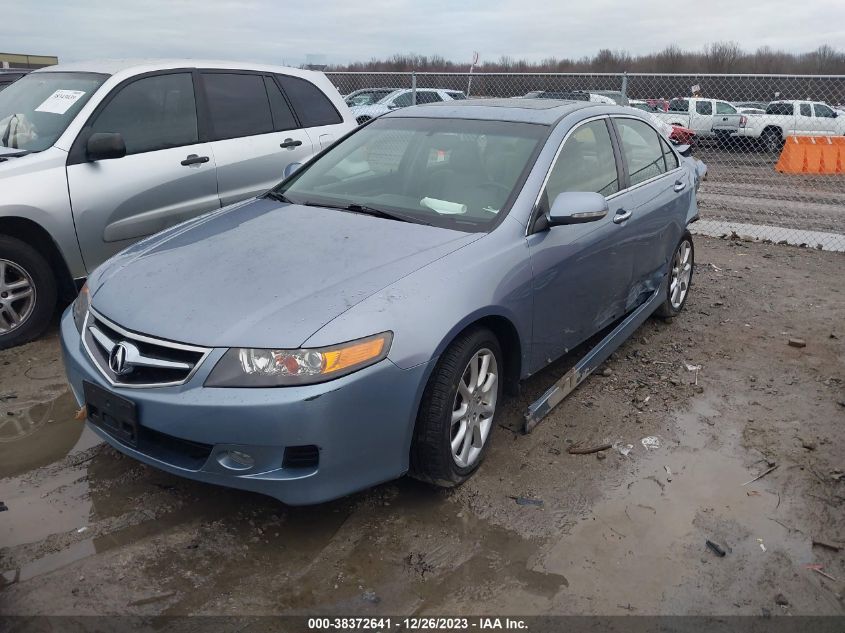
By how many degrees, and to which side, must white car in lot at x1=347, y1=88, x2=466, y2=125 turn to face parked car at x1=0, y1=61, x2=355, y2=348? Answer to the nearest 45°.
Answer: approximately 45° to its left

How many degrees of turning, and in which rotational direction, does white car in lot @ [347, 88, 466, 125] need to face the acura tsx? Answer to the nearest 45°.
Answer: approximately 45° to its left

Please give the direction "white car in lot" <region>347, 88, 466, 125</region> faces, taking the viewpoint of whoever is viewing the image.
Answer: facing the viewer and to the left of the viewer

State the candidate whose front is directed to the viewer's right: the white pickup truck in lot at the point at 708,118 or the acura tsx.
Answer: the white pickup truck in lot

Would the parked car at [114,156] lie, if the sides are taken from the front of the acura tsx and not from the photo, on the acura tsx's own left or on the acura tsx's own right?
on the acura tsx's own right

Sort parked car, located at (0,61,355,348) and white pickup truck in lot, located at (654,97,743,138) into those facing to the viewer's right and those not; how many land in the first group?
1

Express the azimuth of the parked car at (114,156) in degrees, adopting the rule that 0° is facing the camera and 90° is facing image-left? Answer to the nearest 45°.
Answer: approximately 45°

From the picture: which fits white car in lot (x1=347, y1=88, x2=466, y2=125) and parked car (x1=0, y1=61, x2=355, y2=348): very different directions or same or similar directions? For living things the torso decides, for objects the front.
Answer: same or similar directions

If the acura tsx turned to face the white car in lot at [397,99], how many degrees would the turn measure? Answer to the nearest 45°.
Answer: approximately 135° to its right

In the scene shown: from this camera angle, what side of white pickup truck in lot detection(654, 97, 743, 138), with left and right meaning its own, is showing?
right

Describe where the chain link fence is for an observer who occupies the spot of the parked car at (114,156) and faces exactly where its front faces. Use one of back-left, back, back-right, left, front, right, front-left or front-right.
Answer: back

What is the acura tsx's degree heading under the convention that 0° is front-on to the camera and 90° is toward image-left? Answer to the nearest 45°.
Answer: approximately 45°

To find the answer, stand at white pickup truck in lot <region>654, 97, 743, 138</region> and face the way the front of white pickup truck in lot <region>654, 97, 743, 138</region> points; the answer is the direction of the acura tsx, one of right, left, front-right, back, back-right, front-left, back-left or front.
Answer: right
